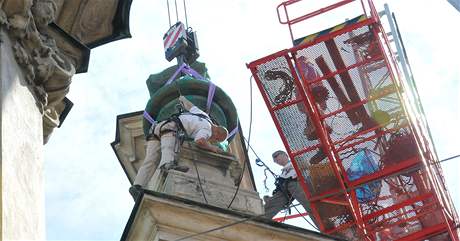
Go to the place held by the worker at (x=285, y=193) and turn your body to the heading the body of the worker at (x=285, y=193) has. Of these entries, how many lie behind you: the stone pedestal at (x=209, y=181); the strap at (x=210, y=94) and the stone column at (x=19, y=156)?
0

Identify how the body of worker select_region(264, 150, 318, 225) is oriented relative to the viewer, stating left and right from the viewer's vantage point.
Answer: facing the viewer and to the left of the viewer

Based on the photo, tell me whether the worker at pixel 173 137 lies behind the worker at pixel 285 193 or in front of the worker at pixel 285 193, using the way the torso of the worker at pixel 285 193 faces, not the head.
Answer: in front

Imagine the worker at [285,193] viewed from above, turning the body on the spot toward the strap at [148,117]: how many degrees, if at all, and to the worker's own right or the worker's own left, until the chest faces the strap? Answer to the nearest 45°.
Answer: approximately 45° to the worker's own right
